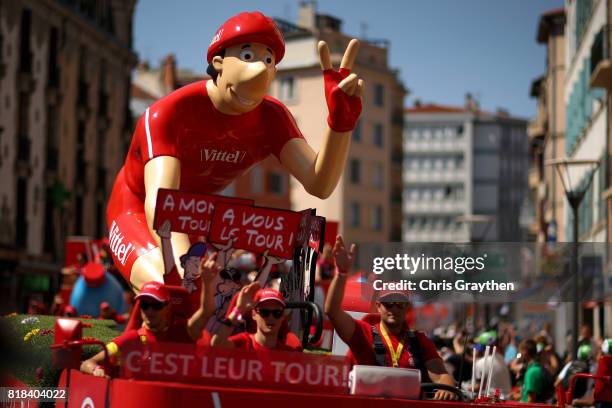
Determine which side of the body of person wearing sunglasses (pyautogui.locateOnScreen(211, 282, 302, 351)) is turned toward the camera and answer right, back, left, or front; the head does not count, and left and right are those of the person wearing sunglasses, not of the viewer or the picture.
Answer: front

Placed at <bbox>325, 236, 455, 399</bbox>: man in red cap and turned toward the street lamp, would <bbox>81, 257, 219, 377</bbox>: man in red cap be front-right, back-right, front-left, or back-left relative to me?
back-left

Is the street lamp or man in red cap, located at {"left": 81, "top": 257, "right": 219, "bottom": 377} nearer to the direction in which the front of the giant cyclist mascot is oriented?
the man in red cap

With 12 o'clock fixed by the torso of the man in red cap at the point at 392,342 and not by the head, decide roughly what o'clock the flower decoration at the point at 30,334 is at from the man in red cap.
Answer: The flower decoration is roughly at 4 o'clock from the man in red cap.

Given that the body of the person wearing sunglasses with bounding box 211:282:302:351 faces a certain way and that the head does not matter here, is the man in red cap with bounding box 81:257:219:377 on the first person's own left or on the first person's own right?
on the first person's own right

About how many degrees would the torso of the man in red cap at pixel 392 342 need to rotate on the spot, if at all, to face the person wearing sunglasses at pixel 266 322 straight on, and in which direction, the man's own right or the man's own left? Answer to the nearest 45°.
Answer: approximately 45° to the man's own right

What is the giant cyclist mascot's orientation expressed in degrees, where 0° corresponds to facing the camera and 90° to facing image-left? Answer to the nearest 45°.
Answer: approximately 315°

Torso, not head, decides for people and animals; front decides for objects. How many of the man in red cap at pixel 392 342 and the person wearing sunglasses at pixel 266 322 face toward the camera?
2

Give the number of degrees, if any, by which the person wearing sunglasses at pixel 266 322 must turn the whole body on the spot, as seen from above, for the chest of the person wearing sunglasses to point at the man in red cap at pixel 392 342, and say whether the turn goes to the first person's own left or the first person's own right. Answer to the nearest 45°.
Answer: approximately 135° to the first person's own left
